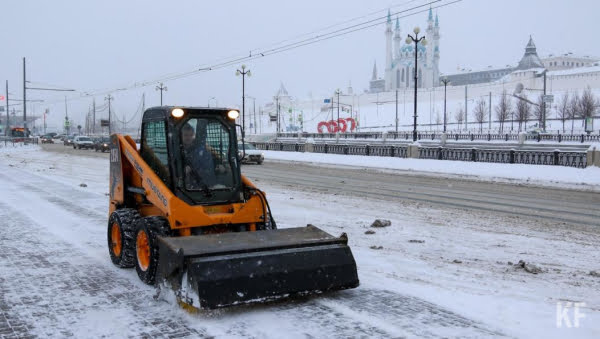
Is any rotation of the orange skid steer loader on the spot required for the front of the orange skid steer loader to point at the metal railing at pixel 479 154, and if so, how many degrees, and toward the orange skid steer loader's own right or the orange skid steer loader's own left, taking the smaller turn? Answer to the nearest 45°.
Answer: approximately 90° to the orange skid steer loader's own left

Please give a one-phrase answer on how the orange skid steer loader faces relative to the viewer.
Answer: facing the viewer and to the right of the viewer
